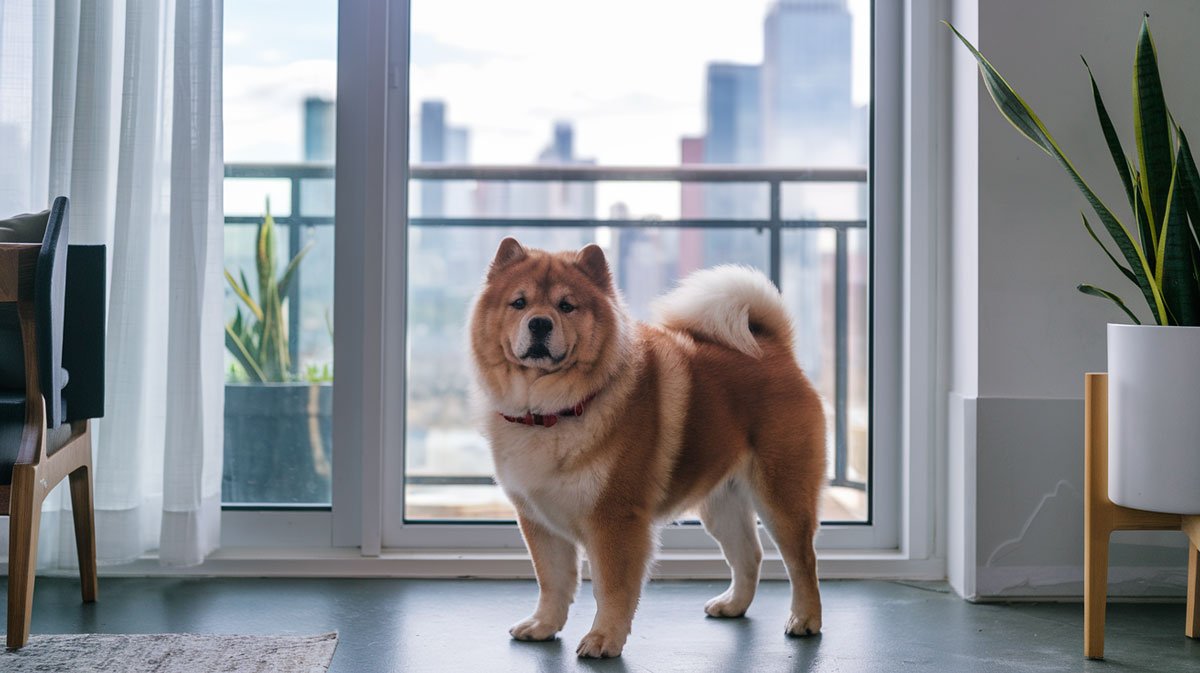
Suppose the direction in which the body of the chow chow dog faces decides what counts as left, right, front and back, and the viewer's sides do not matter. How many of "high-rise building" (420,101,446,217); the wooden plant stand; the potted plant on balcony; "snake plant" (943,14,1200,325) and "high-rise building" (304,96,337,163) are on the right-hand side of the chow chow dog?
3

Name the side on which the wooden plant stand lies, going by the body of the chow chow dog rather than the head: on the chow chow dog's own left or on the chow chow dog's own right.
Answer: on the chow chow dog's own left

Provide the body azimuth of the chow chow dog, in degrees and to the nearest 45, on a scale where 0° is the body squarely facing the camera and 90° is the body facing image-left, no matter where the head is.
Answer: approximately 45°

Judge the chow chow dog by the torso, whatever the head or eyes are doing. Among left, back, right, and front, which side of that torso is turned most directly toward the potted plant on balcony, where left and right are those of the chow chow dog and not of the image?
right

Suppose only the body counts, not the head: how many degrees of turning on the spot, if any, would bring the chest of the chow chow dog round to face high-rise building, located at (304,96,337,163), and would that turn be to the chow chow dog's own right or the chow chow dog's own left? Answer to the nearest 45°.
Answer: approximately 90° to the chow chow dog's own right

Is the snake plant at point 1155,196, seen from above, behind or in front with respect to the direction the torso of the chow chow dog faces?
behind

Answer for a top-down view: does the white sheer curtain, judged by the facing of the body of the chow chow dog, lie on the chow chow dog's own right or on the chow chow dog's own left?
on the chow chow dog's own right

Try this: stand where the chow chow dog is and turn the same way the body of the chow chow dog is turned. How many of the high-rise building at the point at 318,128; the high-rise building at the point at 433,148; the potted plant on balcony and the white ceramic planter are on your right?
3

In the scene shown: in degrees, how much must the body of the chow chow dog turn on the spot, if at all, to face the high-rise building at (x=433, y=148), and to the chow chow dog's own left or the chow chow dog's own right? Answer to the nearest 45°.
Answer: approximately 90° to the chow chow dog's own right

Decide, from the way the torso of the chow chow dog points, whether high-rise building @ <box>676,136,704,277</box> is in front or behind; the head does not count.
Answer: behind

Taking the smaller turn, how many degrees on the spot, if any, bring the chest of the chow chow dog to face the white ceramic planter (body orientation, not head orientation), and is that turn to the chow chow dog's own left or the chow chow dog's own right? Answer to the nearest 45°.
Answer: approximately 135° to the chow chow dog's own left

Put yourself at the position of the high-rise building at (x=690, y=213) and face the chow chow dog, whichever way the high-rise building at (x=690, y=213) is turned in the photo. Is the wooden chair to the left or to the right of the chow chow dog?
right
